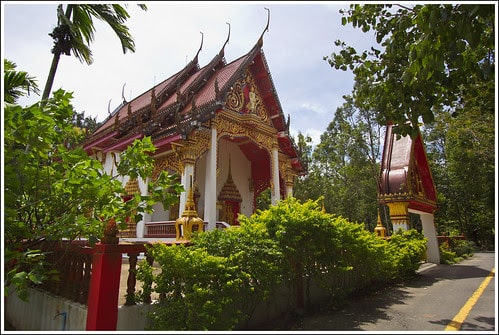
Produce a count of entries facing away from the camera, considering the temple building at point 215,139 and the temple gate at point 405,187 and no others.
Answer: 0

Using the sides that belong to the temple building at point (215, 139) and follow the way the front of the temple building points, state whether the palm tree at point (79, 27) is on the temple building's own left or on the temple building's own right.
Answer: on the temple building's own right

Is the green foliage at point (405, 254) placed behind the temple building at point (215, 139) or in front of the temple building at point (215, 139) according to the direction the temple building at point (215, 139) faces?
in front

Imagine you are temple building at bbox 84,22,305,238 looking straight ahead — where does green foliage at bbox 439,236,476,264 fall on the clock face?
The green foliage is roughly at 10 o'clock from the temple building.

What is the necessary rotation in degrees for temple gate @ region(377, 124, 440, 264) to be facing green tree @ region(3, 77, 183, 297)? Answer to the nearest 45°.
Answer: approximately 45° to its right

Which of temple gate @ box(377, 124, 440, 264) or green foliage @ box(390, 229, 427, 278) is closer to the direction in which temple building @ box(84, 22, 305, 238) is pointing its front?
the green foliage

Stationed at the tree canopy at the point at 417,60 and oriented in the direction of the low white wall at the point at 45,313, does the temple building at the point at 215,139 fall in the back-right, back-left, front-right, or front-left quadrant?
front-right

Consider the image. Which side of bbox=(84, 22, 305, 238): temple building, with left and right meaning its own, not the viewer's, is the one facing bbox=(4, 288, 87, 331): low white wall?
right

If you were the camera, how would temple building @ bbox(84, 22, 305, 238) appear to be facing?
facing the viewer and to the right of the viewer

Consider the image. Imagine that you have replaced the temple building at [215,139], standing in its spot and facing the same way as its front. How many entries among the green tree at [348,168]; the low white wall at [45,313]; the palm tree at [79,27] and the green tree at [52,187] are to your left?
1

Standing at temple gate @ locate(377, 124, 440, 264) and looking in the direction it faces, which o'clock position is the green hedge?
The green hedge is roughly at 2 o'clock from the temple gate.

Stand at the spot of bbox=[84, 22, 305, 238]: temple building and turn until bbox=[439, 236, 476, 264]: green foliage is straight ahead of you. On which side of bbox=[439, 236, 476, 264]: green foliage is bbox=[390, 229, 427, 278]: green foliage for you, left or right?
right

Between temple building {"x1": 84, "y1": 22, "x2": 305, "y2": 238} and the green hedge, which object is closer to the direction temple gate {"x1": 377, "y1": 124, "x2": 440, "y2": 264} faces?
the green hedge
